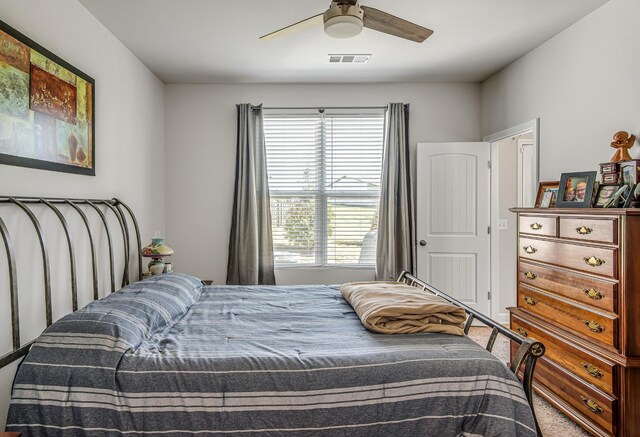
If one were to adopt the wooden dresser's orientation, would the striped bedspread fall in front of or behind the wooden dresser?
in front

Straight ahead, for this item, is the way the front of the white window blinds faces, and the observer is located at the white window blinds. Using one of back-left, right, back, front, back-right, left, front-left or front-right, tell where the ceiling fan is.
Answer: front

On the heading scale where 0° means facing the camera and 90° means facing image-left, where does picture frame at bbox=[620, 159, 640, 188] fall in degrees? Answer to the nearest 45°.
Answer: approximately 45°

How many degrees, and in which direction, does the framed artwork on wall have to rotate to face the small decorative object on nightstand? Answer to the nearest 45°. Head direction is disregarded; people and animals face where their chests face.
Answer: approximately 90° to its left

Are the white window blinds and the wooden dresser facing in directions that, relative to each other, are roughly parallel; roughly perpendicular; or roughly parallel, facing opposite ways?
roughly perpendicular

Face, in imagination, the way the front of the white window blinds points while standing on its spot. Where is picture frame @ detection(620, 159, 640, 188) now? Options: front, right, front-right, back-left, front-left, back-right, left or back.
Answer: front-left

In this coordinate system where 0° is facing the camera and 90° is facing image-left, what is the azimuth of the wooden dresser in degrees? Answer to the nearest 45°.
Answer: approximately 45°

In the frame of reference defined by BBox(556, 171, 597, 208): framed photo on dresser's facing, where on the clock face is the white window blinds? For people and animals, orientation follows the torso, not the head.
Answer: The white window blinds is roughly at 2 o'clock from the framed photo on dresser.

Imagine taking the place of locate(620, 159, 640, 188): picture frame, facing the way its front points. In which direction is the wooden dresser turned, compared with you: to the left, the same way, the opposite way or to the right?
the same way

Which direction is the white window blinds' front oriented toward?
toward the camera

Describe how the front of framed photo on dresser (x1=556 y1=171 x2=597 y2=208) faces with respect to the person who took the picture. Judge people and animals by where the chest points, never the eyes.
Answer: facing the viewer and to the left of the viewer

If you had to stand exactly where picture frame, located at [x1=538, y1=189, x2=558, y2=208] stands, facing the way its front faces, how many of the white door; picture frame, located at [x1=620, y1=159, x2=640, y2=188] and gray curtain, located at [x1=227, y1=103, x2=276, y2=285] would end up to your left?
1

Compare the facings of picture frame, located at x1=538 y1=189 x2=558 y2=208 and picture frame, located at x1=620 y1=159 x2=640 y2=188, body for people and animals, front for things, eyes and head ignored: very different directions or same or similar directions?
same or similar directions

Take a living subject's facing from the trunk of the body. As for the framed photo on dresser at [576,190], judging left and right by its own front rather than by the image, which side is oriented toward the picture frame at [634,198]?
left

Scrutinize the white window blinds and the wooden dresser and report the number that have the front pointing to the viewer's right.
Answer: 0

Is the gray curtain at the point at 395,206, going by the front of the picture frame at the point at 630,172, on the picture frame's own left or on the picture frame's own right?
on the picture frame's own right

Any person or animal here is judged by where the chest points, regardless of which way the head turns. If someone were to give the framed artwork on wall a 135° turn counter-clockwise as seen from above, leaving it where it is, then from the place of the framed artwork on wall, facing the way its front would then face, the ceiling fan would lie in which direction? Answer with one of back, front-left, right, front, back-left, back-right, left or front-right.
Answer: back-right
